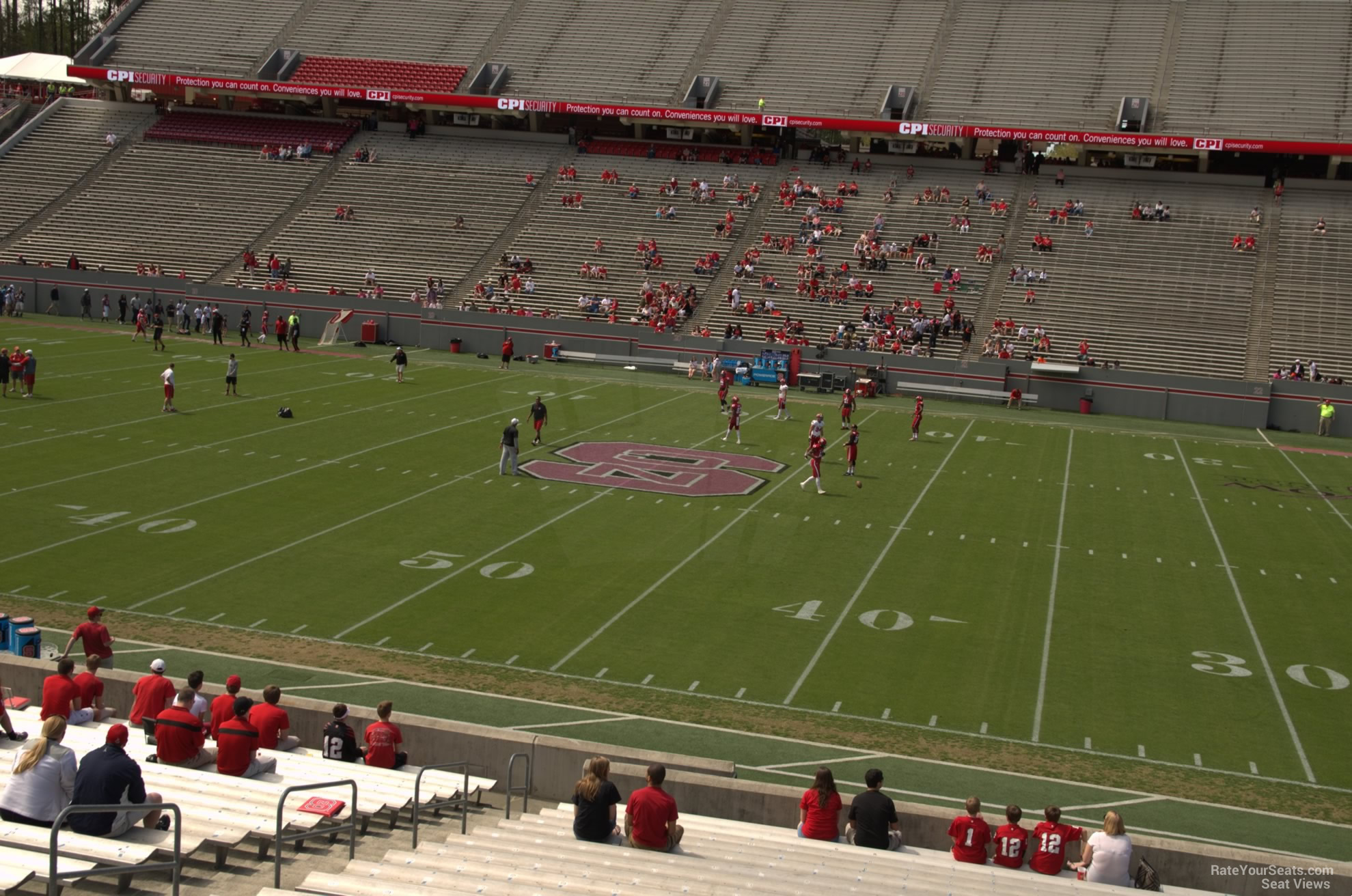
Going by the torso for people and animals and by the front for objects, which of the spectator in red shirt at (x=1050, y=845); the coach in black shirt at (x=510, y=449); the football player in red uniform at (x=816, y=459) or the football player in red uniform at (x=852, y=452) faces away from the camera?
the spectator in red shirt

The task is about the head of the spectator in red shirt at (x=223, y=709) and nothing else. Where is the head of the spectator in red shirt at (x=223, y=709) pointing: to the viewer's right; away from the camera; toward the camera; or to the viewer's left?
away from the camera

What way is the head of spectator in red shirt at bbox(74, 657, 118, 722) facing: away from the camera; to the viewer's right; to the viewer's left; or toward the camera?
away from the camera

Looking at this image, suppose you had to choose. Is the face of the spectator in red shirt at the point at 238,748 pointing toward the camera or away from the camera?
away from the camera

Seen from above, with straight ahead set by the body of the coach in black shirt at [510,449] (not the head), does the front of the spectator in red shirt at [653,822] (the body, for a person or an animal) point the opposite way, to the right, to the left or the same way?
to the left

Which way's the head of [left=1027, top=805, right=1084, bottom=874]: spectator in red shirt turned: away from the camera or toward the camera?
away from the camera

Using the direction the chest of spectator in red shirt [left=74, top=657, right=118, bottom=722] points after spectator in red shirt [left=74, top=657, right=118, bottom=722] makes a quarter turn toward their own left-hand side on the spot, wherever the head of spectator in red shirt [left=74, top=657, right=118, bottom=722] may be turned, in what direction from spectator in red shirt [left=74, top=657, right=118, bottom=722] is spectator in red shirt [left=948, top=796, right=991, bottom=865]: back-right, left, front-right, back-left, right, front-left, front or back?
back

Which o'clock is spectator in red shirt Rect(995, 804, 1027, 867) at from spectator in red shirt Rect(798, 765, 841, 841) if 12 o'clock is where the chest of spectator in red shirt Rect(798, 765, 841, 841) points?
spectator in red shirt Rect(995, 804, 1027, 867) is roughly at 3 o'clock from spectator in red shirt Rect(798, 765, 841, 841).

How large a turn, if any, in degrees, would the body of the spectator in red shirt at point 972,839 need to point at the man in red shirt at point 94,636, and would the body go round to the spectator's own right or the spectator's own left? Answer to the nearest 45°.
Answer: approximately 90° to the spectator's own left

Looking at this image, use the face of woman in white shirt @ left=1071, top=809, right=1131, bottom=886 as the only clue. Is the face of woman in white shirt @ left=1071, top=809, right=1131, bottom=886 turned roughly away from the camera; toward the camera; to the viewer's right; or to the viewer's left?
away from the camera

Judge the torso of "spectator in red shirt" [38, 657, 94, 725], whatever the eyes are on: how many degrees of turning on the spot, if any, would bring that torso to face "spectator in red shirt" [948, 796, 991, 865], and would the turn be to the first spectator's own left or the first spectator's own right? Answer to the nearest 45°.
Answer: approximately 90° to the first spectator's own right

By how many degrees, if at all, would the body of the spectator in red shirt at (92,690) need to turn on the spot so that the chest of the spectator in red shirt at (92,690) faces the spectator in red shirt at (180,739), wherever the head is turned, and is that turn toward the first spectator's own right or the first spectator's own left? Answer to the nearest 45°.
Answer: approximately 135° to the first spectator's own right

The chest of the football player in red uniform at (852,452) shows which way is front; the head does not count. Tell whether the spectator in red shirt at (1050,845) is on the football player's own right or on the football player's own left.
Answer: on the football player's own left

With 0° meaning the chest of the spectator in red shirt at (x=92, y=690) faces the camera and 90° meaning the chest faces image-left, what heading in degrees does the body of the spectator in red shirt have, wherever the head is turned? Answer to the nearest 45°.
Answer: approximately 225°

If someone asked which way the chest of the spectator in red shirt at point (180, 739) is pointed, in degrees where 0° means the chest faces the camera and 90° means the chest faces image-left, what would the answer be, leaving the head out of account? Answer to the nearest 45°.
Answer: approximately 225°

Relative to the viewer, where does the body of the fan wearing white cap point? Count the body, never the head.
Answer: away from the camera

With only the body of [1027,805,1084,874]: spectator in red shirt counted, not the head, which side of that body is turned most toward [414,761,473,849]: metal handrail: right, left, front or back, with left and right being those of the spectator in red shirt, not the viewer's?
left

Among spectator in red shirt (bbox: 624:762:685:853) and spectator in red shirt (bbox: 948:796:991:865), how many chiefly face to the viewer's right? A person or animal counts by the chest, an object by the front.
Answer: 0
